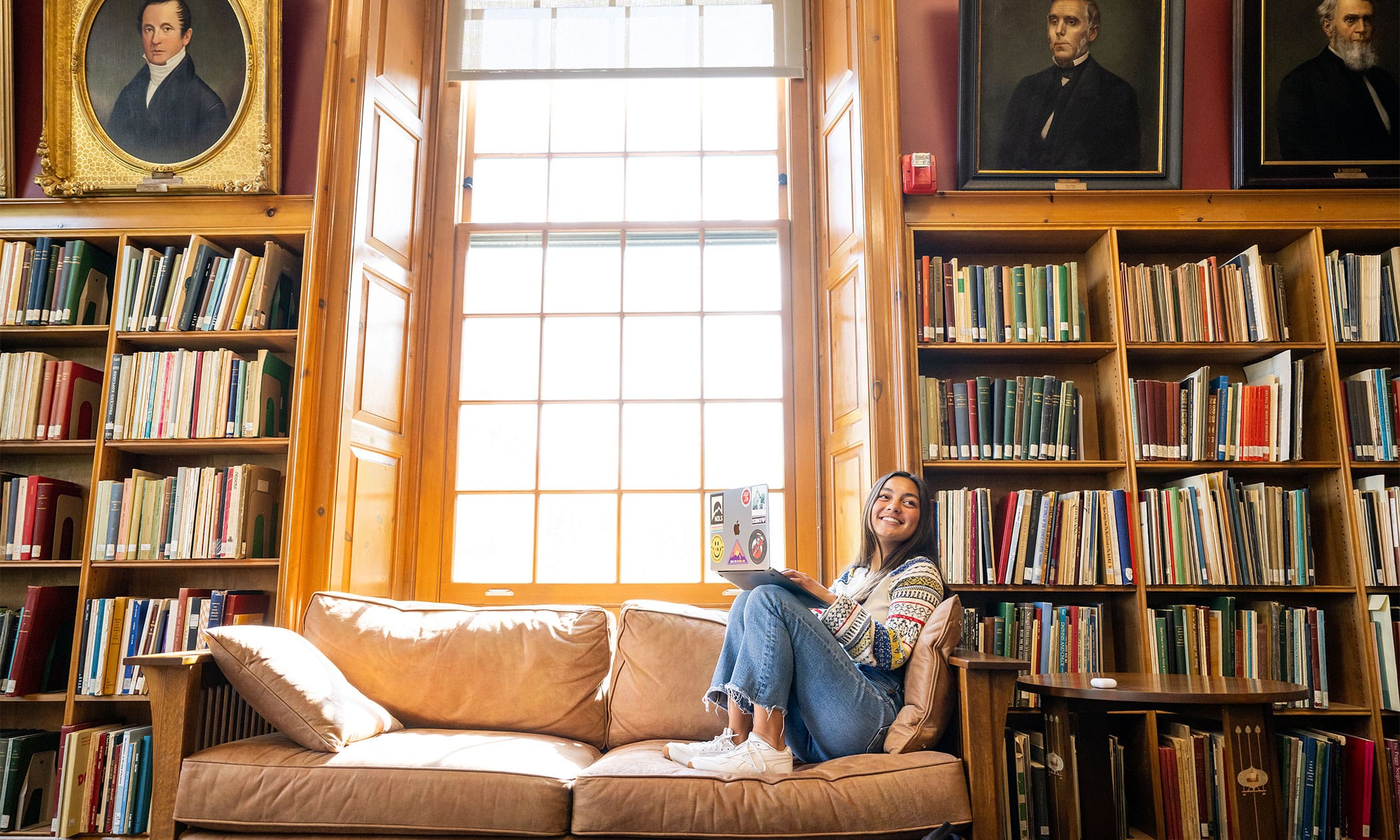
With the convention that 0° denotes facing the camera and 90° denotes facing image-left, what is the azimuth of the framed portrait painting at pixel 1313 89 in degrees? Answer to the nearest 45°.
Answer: approximately 0°

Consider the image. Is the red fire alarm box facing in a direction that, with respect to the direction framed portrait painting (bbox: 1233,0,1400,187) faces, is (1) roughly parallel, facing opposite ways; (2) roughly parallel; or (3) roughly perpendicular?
roughly parallel

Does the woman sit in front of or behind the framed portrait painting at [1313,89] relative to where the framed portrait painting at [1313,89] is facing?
in front

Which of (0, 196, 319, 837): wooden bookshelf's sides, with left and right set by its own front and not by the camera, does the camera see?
front

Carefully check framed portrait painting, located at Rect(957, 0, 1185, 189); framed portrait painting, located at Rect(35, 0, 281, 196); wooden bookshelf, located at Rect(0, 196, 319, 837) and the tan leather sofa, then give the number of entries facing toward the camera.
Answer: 4

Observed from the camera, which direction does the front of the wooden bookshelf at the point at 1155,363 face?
facing the viewer

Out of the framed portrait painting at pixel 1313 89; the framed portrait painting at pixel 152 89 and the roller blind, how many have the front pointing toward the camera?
3

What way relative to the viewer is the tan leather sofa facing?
toward the camera

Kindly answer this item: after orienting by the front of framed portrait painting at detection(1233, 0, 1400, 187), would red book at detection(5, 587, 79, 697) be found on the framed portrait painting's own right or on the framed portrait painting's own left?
on the framed portrait painting's own right

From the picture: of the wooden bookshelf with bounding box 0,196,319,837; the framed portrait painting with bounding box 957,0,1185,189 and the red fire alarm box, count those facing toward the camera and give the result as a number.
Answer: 3

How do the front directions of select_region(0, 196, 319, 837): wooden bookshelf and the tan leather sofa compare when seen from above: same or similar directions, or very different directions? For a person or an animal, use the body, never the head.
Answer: same or similar directions

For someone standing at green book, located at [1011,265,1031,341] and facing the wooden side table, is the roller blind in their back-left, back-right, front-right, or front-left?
back-right
